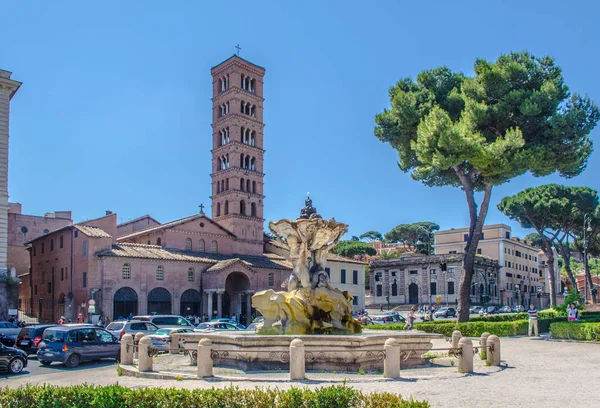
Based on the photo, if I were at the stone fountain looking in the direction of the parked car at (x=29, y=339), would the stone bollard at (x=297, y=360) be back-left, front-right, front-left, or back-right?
back-left

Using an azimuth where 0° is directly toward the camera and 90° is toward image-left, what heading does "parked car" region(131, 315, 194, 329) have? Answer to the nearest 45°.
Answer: approximately 270°

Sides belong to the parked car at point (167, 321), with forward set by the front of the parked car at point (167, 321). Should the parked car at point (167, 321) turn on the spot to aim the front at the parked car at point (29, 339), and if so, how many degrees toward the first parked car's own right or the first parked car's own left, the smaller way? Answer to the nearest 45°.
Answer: approximately 135° to the first parked car's own right
